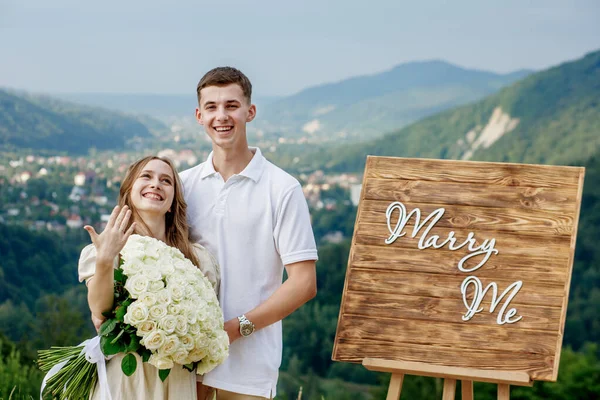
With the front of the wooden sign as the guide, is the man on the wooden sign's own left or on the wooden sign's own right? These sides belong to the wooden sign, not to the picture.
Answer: on the wooden sign's own right

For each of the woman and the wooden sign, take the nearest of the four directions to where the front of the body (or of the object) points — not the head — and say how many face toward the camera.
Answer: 2

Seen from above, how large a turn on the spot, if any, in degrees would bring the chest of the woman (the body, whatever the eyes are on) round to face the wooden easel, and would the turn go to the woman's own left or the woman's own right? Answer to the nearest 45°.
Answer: approximately 90° to the woman's own left

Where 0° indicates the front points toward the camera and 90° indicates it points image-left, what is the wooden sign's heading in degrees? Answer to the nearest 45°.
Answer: approximately 0°
